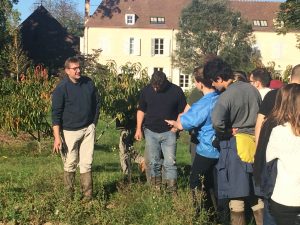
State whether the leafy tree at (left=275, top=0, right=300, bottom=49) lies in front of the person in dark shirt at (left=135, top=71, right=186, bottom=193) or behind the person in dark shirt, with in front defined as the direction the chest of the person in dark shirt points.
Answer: behind

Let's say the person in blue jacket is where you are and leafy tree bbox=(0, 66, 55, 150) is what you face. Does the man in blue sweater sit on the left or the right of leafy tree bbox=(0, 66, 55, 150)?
left

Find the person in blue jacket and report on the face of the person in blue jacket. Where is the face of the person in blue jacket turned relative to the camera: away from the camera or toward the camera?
away from the camera

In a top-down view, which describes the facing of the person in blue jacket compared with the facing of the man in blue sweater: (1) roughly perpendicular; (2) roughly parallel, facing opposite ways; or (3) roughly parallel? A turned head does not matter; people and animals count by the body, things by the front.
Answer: roughly perpendicular

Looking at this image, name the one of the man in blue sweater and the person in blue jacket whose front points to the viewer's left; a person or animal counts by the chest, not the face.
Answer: the person in blue jacket

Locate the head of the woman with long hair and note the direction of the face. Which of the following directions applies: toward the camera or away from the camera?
away from the camera

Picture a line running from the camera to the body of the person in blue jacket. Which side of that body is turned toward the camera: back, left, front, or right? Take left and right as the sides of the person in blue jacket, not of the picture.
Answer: left

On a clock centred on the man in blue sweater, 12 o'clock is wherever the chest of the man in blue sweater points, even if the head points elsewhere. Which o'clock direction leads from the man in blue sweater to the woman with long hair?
The woman with long hair is roughly at 11 o'clock from the man in blue sweater.

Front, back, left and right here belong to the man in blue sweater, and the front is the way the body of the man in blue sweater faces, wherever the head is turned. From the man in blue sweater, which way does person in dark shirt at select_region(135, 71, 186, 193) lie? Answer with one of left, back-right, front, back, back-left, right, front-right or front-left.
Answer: left

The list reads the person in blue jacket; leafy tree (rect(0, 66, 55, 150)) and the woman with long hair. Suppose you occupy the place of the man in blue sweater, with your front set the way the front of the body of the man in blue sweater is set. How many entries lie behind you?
1

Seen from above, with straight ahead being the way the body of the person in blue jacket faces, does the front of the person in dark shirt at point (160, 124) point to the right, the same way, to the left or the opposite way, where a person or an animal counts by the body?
to the left
